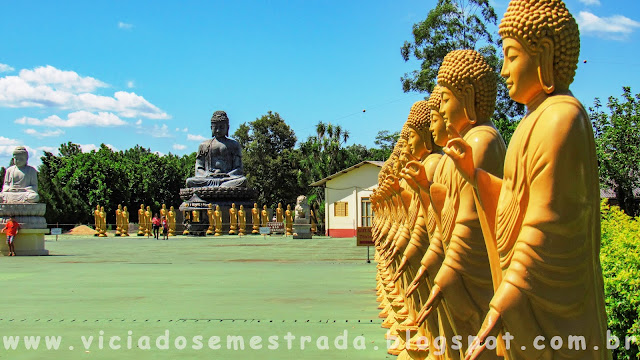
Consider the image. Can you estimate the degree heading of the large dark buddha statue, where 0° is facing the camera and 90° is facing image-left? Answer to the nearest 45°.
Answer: approximately 0°

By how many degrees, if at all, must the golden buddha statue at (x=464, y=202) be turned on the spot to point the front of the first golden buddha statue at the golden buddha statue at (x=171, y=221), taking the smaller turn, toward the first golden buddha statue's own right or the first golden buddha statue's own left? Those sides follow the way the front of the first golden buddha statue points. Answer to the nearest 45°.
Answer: approximately 45° to the first golden buddha statue's own right

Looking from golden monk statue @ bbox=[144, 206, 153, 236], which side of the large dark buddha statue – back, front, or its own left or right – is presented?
right

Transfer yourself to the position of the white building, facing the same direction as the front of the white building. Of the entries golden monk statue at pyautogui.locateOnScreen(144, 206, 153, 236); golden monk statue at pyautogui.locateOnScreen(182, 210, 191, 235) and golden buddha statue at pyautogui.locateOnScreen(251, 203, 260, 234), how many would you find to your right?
3

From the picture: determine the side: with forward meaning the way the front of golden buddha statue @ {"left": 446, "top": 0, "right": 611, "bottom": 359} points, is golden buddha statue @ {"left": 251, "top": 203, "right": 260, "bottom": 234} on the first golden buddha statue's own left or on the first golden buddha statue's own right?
on the first golden buddha statue's own right

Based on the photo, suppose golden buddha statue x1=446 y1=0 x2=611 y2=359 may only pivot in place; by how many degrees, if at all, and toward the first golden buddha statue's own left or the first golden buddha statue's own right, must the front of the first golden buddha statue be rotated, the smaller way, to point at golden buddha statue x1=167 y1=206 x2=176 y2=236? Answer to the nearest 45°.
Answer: approximately 45° to the first golden buddha statue's own right

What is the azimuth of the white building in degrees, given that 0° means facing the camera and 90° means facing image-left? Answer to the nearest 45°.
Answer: approximately 0°

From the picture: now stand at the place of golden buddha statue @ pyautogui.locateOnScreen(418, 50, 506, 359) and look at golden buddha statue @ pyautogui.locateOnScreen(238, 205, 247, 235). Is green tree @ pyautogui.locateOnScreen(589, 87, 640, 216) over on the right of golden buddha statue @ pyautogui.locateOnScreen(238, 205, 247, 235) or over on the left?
right

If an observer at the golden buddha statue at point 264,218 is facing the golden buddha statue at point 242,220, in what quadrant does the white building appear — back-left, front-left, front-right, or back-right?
back-left

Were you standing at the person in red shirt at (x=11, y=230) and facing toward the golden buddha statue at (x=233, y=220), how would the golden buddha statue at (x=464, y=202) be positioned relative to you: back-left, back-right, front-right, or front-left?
back-right

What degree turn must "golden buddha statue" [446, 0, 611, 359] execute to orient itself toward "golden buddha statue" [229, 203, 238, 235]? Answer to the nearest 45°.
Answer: approximately 45° to its right

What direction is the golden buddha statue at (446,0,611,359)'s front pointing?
to the viewer's left

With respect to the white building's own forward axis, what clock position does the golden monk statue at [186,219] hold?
The golden monk statue is roughly at 3 o'clock from the white building.

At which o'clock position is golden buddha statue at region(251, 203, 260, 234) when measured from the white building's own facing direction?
The golden buddha statue is roughly at 3 o'clock from the white building.

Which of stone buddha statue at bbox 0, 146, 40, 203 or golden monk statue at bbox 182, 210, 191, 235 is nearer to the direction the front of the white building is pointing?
the stone buddha statue

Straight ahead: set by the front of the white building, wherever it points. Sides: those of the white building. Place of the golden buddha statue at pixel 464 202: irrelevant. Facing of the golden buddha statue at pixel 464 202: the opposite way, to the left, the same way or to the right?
to the right

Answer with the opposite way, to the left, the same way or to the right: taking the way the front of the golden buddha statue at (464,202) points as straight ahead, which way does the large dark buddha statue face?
to the left
